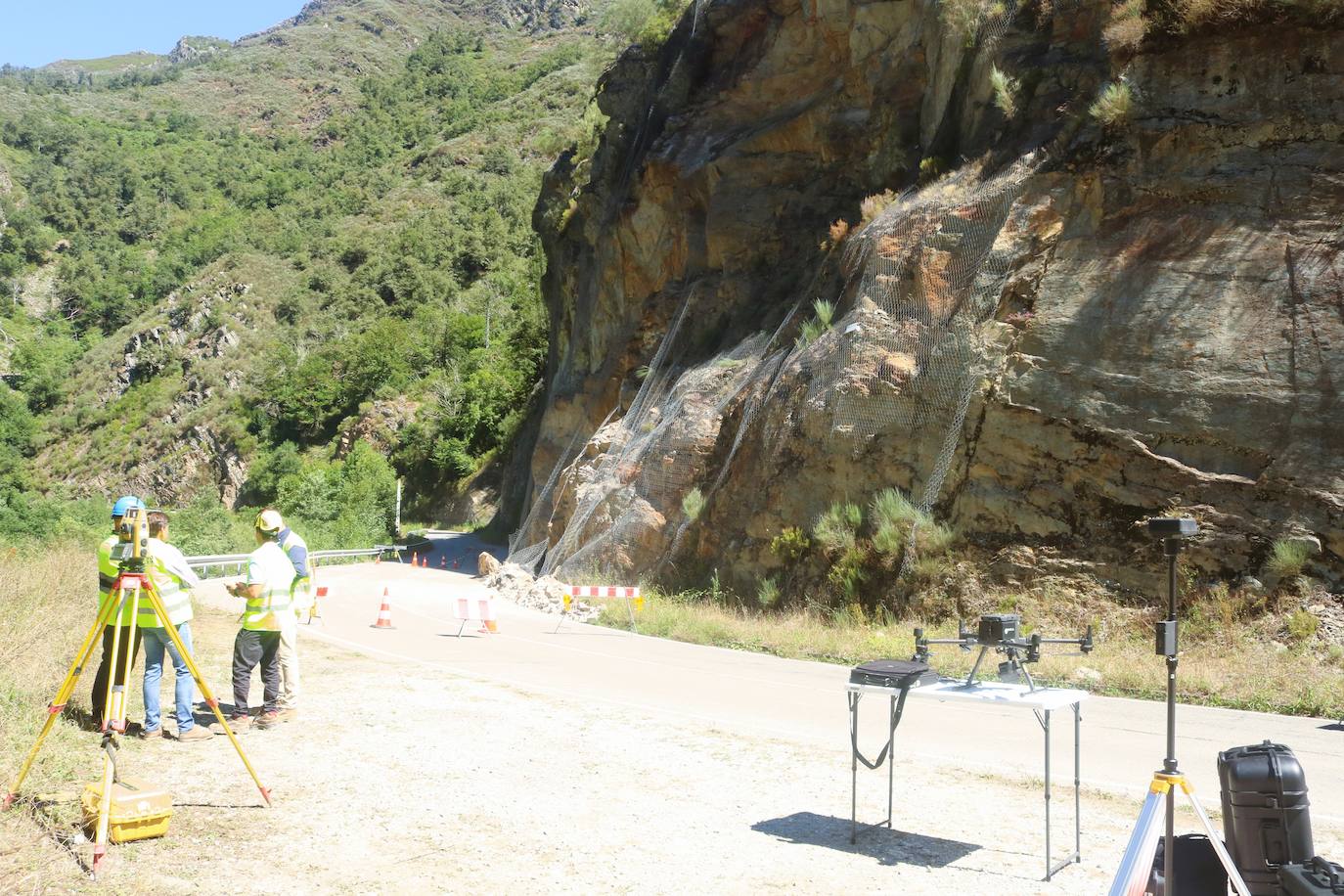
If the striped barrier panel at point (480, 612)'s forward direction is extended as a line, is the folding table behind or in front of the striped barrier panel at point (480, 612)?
in front

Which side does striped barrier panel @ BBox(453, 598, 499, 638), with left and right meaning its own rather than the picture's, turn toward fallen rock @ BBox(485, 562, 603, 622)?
back

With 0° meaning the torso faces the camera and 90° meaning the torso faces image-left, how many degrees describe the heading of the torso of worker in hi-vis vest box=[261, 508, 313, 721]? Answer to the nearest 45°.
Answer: approximately 90°

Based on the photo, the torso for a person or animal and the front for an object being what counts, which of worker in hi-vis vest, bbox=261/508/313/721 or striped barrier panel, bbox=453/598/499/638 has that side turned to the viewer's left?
the worker in hi-vis vest

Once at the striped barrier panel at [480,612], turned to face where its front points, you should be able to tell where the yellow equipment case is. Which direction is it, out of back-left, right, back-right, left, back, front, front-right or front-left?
front

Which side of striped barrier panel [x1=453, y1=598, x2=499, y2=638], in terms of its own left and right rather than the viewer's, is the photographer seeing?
front

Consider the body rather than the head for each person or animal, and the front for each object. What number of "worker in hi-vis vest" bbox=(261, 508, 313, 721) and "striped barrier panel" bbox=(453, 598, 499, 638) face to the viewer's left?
1

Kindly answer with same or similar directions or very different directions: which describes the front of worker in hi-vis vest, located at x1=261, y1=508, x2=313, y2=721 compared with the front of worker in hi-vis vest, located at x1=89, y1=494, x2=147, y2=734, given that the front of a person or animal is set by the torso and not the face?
very different directions

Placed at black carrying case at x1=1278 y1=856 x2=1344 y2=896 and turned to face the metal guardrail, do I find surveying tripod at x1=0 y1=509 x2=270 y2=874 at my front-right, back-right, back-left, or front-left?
front-left

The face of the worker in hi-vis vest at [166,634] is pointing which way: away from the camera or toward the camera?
away from the camera
